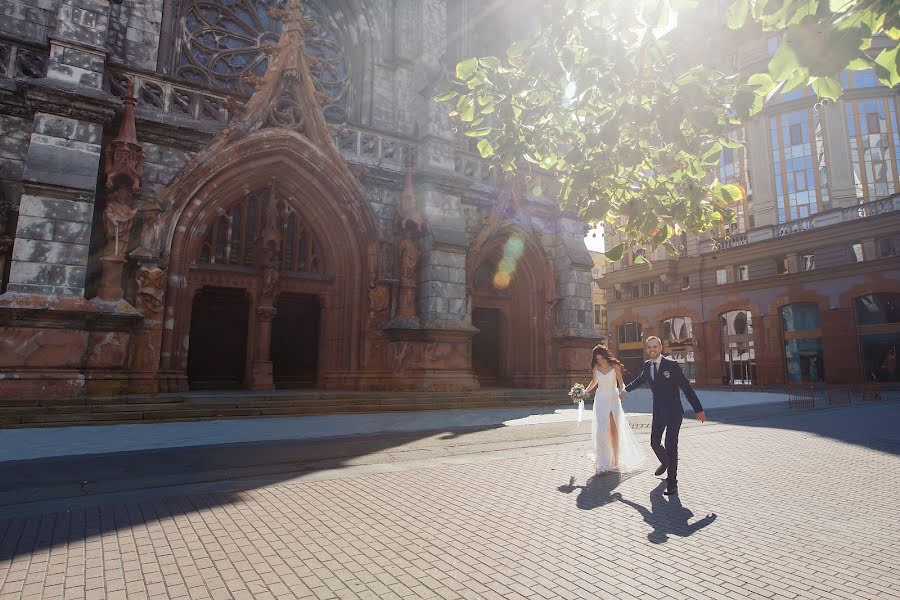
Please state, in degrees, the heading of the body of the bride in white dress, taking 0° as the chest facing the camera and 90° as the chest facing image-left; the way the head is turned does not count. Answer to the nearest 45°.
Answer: approximately 0°

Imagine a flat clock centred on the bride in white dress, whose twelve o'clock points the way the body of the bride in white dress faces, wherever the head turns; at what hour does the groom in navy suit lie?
The groom in navy suit is roughly at 10 o'clock from the bride in white dress.
